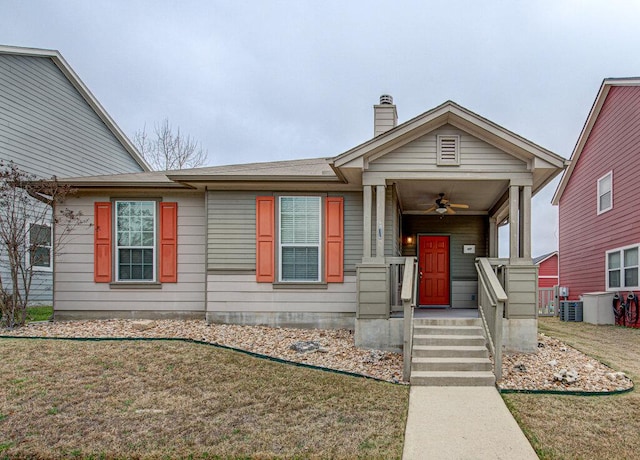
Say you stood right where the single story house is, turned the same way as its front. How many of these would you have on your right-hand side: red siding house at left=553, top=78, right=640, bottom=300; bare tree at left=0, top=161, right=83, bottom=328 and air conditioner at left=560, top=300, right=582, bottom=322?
1

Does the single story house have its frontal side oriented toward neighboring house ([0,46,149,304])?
no

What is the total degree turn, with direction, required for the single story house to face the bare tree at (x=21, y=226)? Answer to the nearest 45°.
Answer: approximately 90° to its right

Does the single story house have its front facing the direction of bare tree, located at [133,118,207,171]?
no

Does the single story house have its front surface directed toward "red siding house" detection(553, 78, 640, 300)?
no

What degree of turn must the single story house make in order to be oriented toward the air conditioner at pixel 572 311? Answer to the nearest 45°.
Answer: approximately 135° to its left

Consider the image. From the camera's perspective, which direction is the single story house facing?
toward the camera
